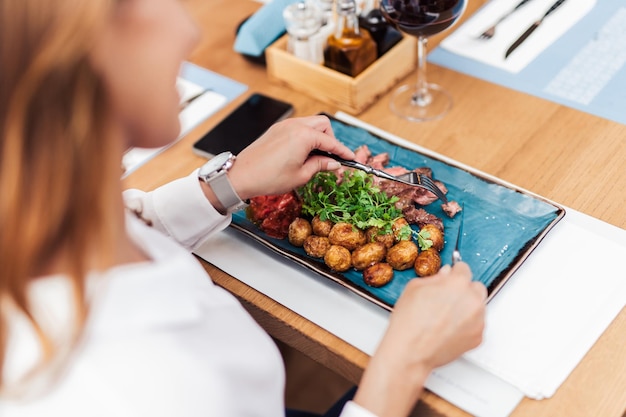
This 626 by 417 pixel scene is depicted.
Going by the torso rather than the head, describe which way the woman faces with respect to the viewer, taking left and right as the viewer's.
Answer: facing away from the viewer and to the right of the viewer

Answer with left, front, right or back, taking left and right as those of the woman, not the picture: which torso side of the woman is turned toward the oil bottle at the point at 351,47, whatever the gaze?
front

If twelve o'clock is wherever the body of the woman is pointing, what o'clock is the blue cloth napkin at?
The blue cloth napkin is roughly at 11 o'clock from the woman.

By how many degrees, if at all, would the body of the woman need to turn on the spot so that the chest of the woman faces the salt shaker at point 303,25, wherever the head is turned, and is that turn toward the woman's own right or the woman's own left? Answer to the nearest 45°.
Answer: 0° — they already face it

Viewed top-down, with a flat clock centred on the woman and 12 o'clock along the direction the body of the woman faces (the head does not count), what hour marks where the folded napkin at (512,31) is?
The folded napkin is roughly at 12 o'clock from the woman.

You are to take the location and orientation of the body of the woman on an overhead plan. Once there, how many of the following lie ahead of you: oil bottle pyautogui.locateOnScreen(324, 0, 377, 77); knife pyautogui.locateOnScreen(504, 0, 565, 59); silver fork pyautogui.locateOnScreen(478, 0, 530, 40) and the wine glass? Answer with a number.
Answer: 4

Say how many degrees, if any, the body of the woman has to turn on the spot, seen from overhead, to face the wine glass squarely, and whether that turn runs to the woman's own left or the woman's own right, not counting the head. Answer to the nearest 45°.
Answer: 0° — they already face it

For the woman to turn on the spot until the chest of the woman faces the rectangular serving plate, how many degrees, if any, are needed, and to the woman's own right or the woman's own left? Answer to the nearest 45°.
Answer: approximately 45° to the woman's own right

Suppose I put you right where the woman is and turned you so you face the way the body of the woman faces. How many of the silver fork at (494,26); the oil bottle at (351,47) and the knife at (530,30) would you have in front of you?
3

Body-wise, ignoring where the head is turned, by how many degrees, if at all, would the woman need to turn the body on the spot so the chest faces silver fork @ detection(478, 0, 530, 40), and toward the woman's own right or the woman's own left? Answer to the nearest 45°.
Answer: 0° — they already face it

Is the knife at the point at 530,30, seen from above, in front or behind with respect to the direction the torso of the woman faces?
in front

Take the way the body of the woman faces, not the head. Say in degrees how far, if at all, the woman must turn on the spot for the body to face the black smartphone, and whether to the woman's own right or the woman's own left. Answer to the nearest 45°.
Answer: approximately 45° to the woman's own left

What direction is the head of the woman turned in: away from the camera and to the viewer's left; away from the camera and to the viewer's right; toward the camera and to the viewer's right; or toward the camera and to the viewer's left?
away from the camera and to the viewer's right

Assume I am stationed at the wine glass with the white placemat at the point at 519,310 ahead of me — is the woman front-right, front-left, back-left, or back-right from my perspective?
front-right
